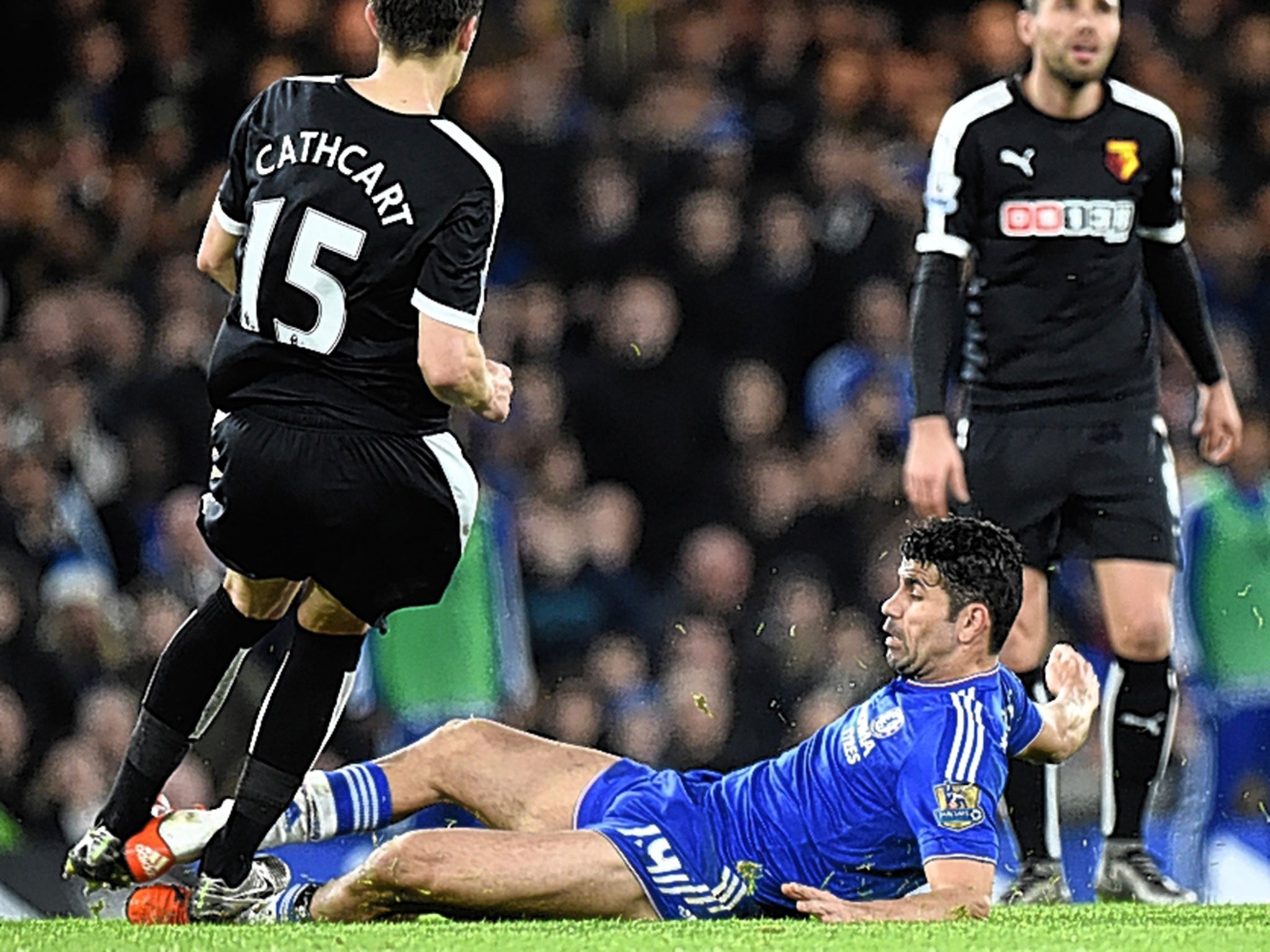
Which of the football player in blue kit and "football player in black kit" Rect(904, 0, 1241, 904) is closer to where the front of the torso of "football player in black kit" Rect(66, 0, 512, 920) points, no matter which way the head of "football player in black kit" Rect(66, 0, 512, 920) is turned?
the football player in black kit

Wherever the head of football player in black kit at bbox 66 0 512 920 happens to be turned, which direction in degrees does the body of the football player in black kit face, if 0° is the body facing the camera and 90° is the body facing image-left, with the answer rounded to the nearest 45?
approximately 225°

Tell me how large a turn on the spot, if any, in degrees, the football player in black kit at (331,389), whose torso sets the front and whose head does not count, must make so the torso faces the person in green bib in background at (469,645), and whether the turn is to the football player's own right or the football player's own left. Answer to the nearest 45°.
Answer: approximately 45° to the football player's own left

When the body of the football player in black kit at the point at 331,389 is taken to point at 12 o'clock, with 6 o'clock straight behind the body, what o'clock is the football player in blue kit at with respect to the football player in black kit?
The football player in blue kit is roughly at 2 o'clock from the football player in black kit.

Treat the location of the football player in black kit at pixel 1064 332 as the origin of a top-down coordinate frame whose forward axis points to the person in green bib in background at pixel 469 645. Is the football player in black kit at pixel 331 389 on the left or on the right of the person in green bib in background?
left
